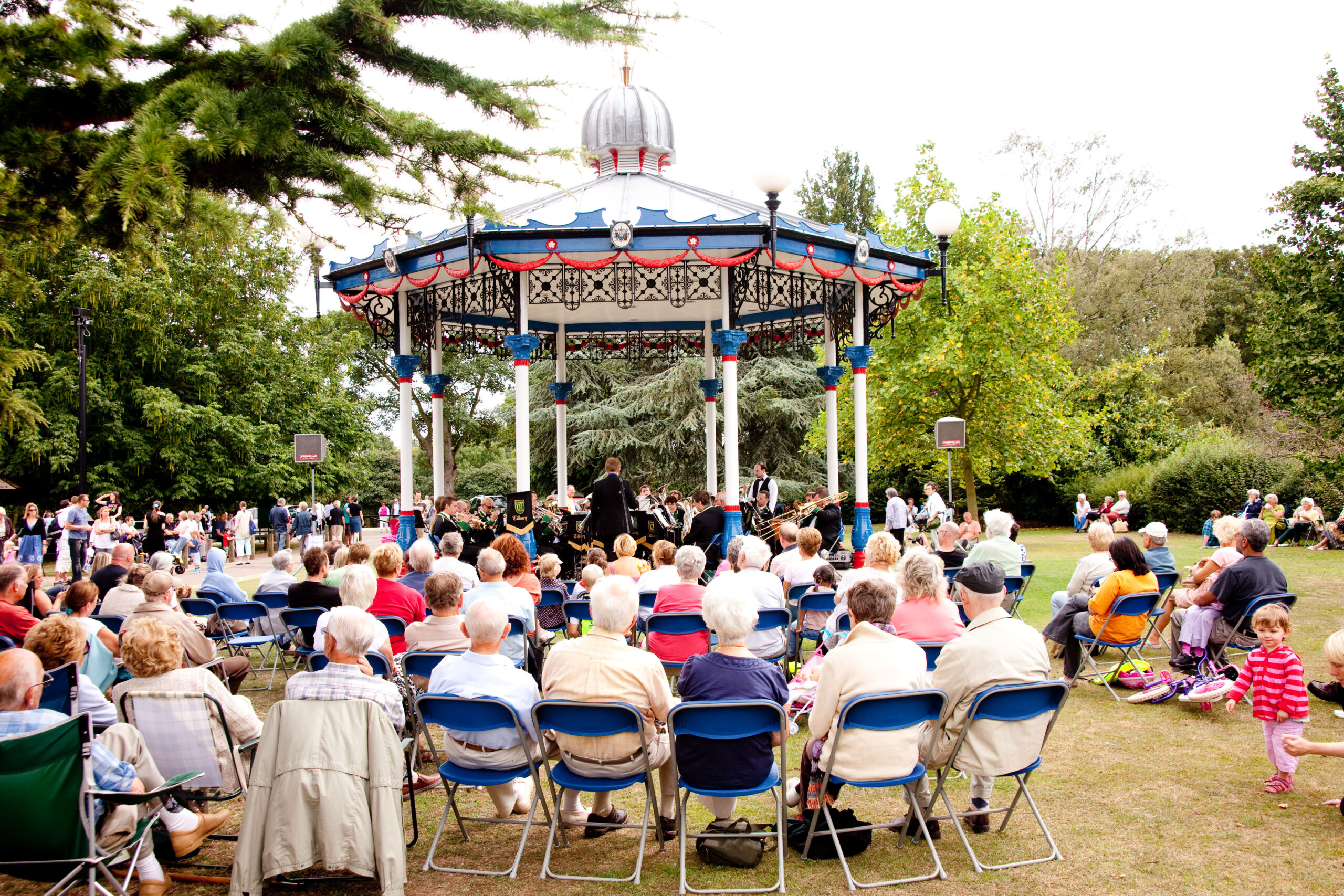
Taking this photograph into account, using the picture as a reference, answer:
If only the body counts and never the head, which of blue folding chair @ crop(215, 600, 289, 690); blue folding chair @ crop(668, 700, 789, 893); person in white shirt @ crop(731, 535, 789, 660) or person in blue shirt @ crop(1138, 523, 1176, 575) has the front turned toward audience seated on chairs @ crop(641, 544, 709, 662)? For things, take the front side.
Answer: blue folding chair @ crop(668, 700, 789, 893)

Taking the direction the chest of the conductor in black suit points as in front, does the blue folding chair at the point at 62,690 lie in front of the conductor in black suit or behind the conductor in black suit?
behind

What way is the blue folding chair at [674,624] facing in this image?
away from the camera

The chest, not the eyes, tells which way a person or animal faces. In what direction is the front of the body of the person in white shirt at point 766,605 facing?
away from the camera

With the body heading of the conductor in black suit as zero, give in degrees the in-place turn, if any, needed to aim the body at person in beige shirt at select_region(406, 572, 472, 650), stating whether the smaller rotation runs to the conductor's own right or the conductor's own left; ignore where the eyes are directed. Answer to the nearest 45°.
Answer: approximately 180°

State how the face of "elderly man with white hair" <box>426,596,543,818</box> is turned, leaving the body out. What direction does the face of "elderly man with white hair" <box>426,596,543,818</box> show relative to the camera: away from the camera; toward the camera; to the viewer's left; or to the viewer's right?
away from the camera

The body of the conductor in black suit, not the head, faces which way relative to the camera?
away from the camera

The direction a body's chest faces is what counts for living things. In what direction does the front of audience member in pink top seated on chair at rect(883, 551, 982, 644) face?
away from the camera

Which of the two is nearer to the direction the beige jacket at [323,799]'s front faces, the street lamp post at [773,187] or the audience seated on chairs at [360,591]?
the audience seated on chairs

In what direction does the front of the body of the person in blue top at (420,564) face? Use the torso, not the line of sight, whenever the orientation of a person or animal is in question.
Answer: away from the camera

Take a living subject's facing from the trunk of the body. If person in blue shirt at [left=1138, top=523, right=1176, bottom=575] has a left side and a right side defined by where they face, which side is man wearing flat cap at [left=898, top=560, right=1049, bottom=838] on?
on their left
